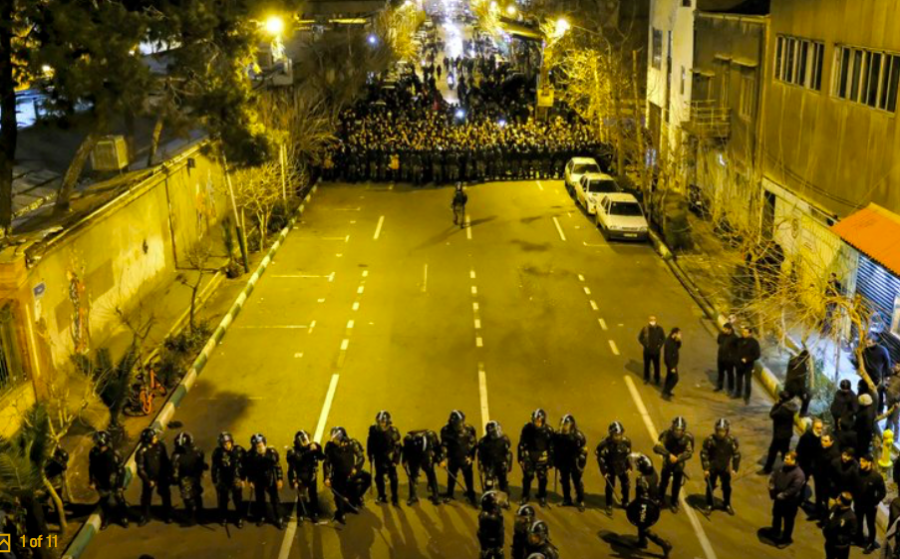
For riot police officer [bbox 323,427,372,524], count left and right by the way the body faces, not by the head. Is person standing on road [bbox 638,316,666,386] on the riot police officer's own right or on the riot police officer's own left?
on the riot police officer's own left

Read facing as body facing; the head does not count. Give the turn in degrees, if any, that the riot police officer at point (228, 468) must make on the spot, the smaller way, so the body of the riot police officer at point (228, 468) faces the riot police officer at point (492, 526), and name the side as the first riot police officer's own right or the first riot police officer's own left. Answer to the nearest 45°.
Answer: approximately 45° to the first riot police officer's own left

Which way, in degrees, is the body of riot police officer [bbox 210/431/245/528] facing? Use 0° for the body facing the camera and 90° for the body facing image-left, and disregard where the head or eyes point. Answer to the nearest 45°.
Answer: approximately 0°

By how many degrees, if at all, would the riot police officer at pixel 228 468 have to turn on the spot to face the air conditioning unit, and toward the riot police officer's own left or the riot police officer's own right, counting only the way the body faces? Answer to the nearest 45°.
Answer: approximately 180°

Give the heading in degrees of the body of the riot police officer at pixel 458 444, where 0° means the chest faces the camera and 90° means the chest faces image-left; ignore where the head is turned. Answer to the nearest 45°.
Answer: approximately 0°

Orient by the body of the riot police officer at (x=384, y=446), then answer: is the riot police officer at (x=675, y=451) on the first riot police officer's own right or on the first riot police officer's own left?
on the first riot police officer's own left
